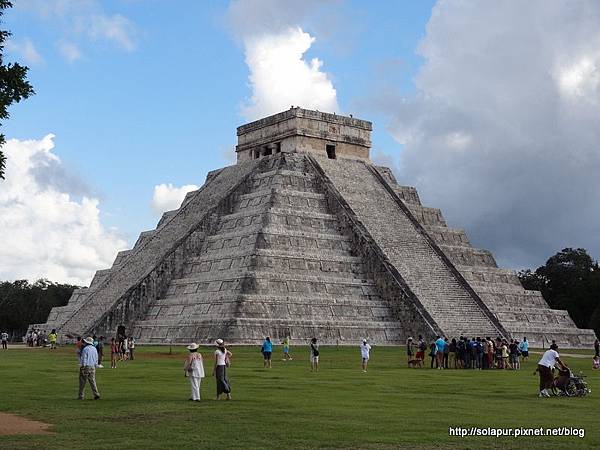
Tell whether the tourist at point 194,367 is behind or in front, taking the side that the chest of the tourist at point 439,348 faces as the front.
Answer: behind

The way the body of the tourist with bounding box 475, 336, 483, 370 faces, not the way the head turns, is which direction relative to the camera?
away from the camera

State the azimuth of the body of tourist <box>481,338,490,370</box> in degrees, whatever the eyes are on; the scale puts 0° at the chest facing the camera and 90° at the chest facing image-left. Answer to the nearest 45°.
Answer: approximately 180°

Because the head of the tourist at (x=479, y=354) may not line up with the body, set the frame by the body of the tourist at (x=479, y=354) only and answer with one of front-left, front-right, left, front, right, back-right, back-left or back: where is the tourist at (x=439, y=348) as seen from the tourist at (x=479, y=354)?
back-left

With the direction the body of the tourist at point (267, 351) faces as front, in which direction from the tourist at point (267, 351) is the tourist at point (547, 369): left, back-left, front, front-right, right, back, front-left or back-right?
back-right

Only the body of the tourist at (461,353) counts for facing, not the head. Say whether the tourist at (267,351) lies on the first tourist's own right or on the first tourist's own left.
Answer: on the first tourist's own left

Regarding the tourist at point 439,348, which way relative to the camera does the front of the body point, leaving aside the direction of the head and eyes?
away from the camera

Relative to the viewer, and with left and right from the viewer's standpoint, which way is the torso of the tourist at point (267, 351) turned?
facing away from the viewer

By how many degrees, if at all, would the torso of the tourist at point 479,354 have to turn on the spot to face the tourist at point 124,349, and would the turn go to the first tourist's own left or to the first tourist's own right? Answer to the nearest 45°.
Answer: approximately 90° to the first tourist's own left

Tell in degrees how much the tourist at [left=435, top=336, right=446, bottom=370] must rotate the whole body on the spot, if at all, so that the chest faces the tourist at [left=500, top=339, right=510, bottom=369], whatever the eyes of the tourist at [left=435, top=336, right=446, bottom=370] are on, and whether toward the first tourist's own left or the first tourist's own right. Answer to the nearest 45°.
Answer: approximately 45° to the first tourist's own right
